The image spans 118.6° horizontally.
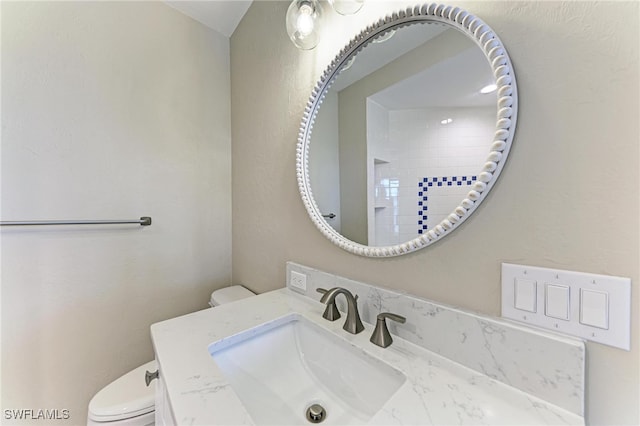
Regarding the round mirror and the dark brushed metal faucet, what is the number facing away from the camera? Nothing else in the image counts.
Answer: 0

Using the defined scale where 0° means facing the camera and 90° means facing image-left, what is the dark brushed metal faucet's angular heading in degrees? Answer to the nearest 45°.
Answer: approximately 45°

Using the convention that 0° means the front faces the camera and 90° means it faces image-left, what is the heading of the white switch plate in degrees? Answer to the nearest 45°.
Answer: approximately 45°

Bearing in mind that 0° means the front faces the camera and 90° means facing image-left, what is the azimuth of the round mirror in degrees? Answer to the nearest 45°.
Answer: approximately 45°

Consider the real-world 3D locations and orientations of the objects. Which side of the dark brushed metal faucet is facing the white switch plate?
left

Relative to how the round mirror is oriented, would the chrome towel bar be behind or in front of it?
in front

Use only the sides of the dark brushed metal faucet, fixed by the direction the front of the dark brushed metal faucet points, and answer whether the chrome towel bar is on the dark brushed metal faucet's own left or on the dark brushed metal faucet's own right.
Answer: on the dark brushed metal faucet's own right
